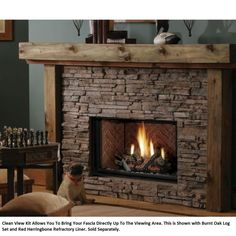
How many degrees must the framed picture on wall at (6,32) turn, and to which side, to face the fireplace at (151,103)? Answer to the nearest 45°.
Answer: approximately 45° to its left

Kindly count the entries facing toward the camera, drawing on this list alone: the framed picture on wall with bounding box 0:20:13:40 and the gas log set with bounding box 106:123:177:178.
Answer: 2

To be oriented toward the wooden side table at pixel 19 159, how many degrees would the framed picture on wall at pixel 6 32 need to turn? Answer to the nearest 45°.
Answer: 0° — it already faces it

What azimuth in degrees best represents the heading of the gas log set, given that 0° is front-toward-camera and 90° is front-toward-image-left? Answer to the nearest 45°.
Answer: approximately 0°

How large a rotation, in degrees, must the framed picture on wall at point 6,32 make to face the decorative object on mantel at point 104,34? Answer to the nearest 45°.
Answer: approximately 45° to its left

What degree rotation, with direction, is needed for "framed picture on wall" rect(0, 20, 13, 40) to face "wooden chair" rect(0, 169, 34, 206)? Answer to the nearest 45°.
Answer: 0° — it already faces it

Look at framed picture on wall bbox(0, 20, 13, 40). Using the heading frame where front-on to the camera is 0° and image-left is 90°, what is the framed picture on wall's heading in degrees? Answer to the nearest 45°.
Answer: approximately 0°

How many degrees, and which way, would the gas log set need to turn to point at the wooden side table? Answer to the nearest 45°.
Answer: approximately 45° to its right
